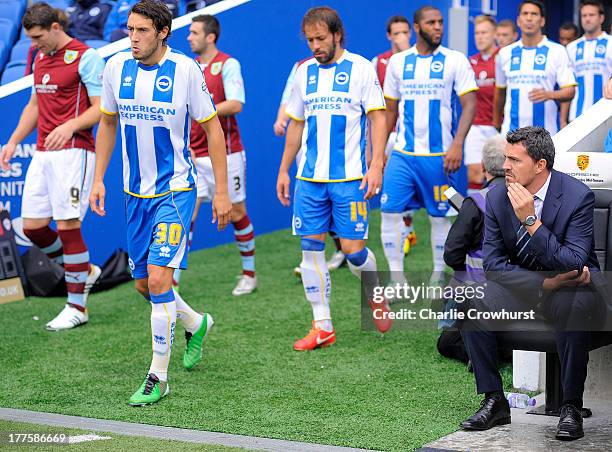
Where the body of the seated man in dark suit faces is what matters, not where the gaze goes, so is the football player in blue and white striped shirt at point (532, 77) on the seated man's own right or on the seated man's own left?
on the seated man's own right

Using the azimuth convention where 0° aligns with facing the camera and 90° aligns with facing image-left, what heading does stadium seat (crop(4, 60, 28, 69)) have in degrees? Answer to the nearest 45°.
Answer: approximately 45°

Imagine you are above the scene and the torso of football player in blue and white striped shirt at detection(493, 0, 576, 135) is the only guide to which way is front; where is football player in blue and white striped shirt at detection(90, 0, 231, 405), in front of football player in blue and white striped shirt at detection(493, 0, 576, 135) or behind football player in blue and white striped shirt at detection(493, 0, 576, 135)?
in front

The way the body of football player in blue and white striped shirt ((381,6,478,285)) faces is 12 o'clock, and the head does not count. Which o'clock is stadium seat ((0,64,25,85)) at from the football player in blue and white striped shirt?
The stadium seat is roughly at 4 o'clock from the football player in blue and white striped shirt.

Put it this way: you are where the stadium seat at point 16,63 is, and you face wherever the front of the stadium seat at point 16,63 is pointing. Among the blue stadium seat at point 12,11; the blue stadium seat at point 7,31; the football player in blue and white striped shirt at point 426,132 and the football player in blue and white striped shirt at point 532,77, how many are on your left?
2

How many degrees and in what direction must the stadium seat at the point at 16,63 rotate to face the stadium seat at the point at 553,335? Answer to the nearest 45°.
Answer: approximately 45° to its left

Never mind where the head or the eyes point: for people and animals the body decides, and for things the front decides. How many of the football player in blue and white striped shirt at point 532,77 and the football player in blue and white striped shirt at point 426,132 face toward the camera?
2

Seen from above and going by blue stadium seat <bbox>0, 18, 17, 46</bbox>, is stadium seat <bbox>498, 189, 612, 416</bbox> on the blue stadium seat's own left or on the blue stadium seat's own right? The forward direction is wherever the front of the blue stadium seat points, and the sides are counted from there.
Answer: on the blue stadium seat's own left

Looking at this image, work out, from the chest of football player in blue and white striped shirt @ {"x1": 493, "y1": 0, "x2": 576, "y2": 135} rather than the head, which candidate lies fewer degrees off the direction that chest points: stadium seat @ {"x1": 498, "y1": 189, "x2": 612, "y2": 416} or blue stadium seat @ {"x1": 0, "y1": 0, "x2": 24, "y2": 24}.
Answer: the stadium seat

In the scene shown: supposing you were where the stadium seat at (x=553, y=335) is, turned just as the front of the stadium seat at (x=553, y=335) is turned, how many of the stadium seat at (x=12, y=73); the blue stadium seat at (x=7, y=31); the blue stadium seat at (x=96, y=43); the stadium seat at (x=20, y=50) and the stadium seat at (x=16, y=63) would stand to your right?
5

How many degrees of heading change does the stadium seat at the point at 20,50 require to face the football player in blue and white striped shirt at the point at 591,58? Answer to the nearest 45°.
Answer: approximately 90° to its left

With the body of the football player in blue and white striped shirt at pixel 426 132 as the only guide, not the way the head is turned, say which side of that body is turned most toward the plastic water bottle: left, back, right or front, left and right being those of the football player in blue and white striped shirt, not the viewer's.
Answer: front

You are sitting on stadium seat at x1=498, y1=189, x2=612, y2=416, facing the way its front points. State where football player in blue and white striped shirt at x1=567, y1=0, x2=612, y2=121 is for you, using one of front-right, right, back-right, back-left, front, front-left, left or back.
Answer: back-right
